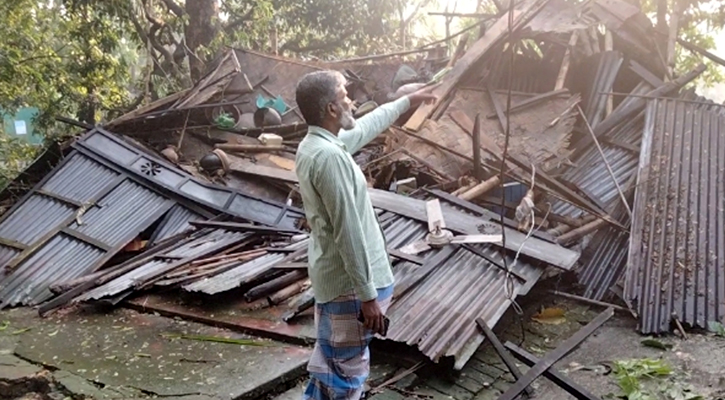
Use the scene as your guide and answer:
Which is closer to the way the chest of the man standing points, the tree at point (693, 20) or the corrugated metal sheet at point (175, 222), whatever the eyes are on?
the tree

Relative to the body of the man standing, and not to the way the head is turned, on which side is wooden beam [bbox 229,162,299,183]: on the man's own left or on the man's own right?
on the man's own left

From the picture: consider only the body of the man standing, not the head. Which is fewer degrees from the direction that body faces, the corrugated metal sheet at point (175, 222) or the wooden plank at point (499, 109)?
the wooden plank

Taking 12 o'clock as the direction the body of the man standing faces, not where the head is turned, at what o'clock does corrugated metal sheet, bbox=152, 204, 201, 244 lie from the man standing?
The corrugated metal sheet is roughly at 8 o'clock from the man standing.

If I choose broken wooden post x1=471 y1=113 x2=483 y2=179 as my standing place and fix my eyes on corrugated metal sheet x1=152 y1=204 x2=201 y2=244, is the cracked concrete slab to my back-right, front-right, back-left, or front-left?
front-left

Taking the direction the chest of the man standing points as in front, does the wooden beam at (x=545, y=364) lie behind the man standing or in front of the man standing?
in front

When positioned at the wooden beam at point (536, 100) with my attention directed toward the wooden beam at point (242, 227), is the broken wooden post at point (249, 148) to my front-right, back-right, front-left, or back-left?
front-right

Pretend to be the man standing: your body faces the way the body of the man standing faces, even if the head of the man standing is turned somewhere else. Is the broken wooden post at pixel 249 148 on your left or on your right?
on your left

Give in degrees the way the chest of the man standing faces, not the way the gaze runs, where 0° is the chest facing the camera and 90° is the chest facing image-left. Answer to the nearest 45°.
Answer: approximately 270°

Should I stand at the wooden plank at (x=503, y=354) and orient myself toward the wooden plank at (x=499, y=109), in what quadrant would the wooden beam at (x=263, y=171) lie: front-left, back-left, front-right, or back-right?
front-left
